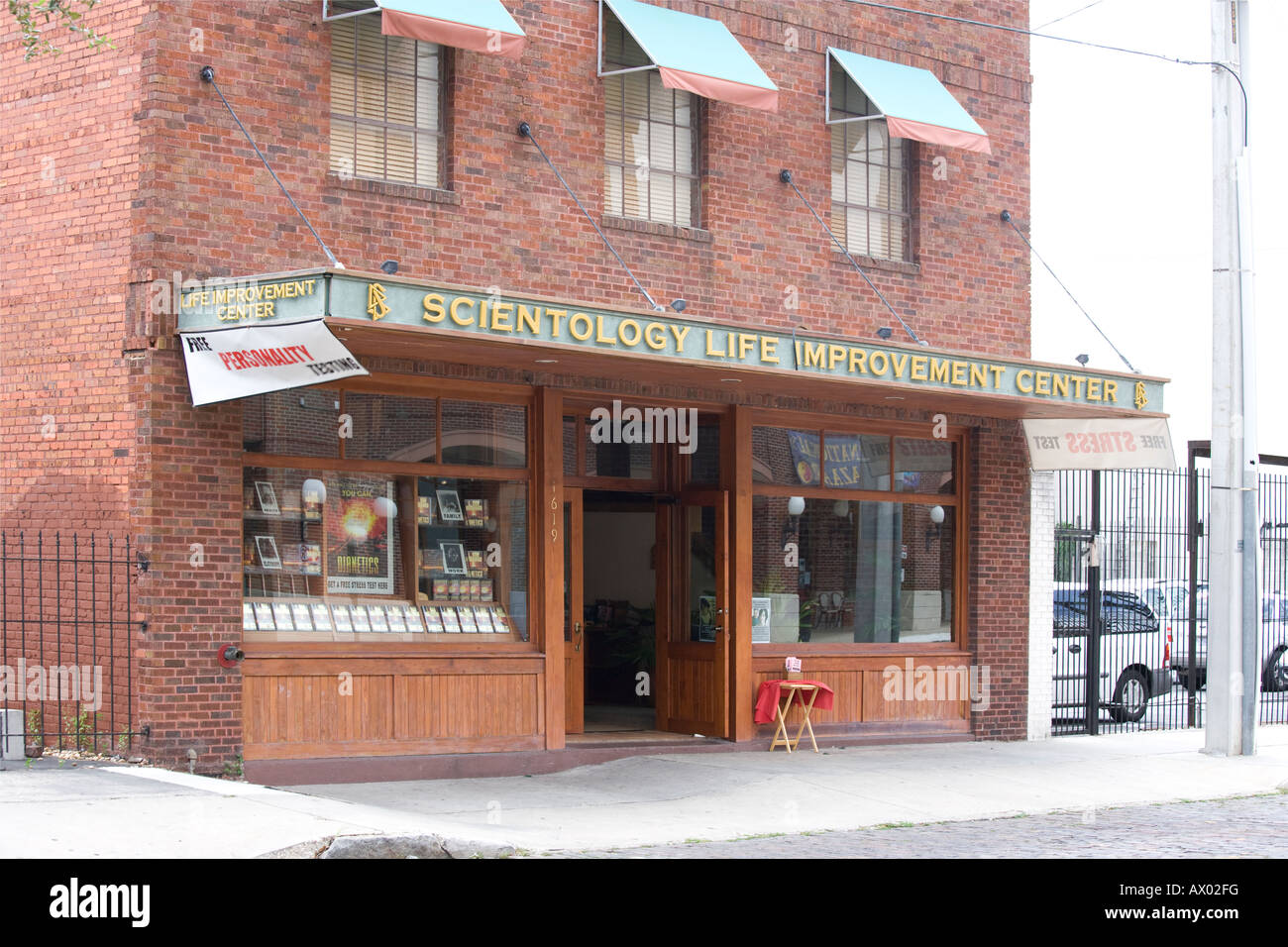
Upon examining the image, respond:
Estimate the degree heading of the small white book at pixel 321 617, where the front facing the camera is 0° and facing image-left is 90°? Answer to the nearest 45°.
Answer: approximately 315°

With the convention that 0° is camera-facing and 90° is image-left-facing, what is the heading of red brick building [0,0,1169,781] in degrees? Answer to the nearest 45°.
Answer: approximately 315°

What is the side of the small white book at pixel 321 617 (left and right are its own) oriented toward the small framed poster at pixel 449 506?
left

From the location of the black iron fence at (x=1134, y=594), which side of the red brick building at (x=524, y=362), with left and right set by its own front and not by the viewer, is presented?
left

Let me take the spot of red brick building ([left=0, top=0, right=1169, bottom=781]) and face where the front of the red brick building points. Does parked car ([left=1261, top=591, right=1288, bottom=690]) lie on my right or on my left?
on my left

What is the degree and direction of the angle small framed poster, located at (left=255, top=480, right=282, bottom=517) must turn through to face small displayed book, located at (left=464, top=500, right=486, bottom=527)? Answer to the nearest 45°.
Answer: approximately 90° to its left

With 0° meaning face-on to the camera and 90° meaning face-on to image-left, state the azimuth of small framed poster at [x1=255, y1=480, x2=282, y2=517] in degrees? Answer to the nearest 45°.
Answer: approximately 315°
